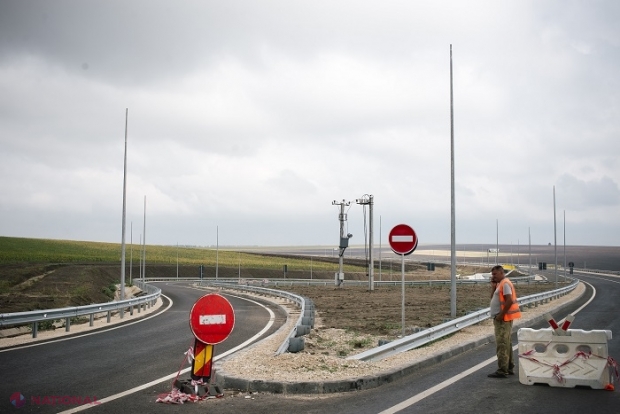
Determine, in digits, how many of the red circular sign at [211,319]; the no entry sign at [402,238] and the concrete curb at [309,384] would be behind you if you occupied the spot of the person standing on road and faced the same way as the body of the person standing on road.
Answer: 0

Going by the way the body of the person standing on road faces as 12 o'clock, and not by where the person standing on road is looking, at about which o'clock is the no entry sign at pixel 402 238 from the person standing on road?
The no entry sign is roughly at 2 o'clock from the person standing on road.

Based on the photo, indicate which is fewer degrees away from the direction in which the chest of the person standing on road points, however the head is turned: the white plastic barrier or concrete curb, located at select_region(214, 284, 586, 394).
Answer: the concrete curb

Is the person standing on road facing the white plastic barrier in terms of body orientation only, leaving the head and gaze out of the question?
no

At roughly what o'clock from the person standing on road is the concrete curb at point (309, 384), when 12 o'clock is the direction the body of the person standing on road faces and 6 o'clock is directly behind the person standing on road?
The concrete curb is roughly at 11 o'clock from the person standing on road.

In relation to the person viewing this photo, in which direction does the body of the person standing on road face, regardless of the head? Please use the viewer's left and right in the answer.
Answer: facing to the left of the viewer

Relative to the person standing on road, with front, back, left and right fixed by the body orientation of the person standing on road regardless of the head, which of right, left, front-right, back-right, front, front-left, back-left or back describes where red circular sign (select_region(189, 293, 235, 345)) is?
front-left

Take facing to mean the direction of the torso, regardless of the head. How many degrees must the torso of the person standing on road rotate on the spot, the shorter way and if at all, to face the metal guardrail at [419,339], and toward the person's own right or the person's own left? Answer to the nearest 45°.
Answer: approximately 45° to the person's own right
